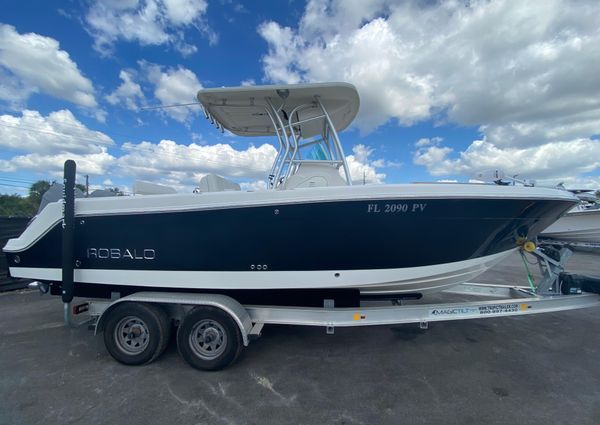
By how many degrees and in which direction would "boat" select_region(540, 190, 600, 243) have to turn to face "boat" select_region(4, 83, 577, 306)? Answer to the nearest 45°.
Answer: approximately 45° to its left

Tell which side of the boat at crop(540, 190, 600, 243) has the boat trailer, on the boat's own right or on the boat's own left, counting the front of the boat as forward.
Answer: on the boat's own left

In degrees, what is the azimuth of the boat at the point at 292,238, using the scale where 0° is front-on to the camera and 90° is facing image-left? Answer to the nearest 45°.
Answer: approximately 270°

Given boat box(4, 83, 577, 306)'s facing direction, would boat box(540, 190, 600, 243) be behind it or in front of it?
in front

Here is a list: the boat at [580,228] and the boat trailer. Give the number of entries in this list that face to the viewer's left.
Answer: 1

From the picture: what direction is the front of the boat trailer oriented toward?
to the viewer's right

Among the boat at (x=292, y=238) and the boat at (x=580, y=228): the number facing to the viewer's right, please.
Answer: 1

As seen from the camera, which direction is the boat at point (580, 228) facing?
to the viewer's left
